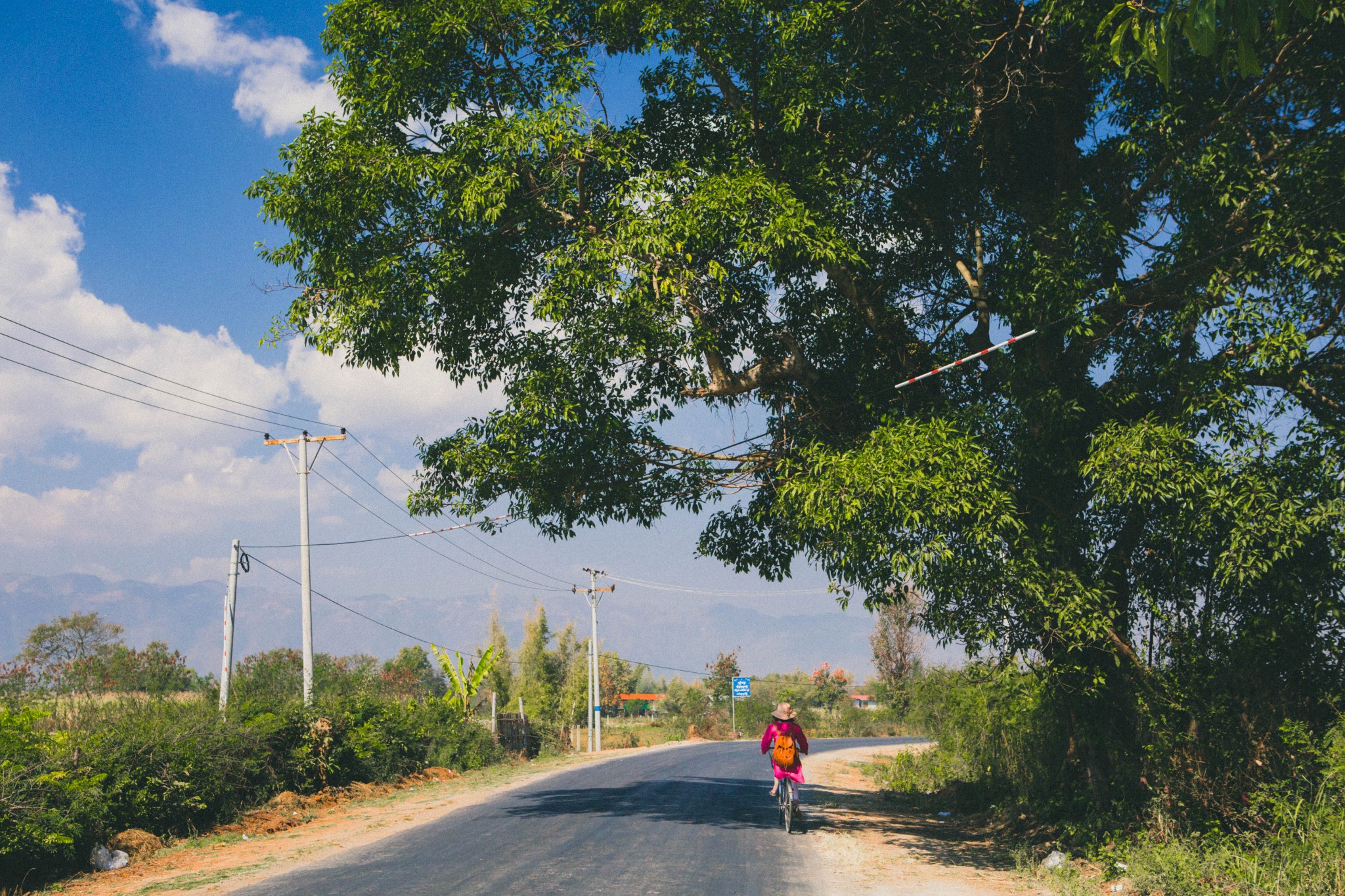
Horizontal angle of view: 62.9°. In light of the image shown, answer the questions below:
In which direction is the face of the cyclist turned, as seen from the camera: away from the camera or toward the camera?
away from the camera

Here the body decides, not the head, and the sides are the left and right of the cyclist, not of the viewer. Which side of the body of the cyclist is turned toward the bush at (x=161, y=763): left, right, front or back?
left

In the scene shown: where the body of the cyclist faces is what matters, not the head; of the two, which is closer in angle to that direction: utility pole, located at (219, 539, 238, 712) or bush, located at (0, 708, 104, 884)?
the utility pole

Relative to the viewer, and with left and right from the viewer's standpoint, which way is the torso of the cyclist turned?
facing away from the viewer

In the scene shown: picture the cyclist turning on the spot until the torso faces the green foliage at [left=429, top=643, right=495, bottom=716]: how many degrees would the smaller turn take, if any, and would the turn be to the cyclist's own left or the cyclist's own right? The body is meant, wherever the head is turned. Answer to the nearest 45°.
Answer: approximately 45° to the cyclist's own left

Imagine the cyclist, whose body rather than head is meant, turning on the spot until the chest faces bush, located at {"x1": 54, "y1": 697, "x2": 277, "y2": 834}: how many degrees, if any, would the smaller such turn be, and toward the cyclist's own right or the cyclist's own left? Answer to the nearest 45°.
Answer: approximately 90° to the cyclist's own left

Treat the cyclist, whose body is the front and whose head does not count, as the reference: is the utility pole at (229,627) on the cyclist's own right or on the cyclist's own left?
on the cyclist's own left
